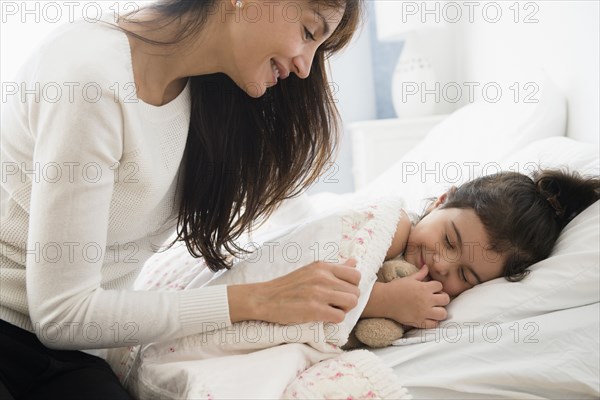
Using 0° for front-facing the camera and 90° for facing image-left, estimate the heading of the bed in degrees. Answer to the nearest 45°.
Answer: approximately 45°
